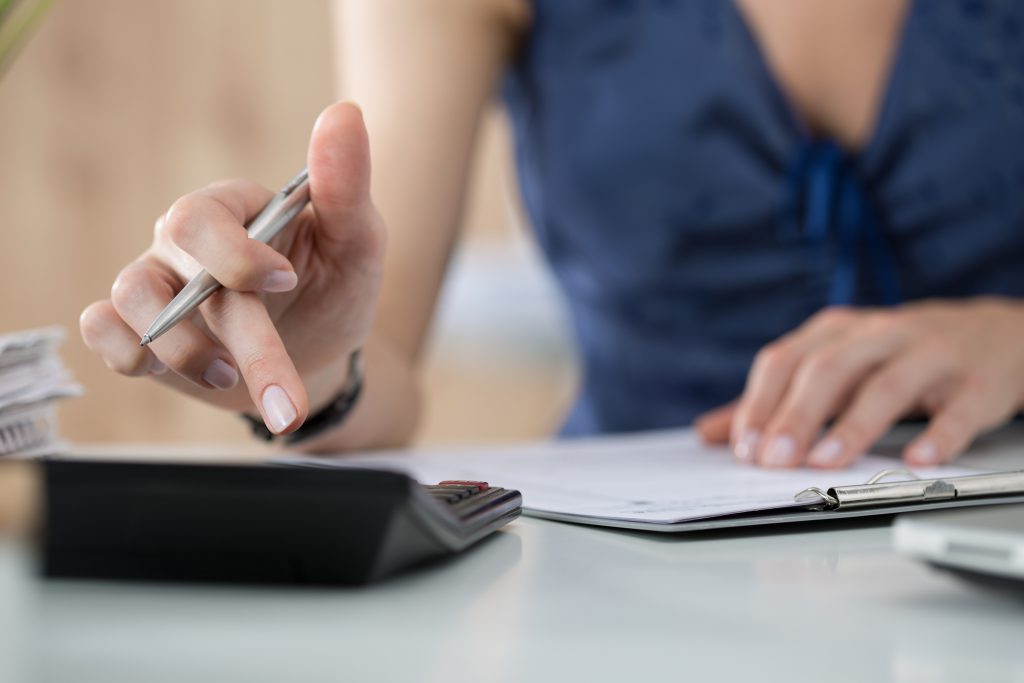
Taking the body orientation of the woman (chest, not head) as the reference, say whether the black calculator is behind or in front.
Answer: in front

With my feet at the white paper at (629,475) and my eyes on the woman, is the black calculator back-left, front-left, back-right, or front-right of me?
back-left

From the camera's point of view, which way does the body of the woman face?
toward the camera
